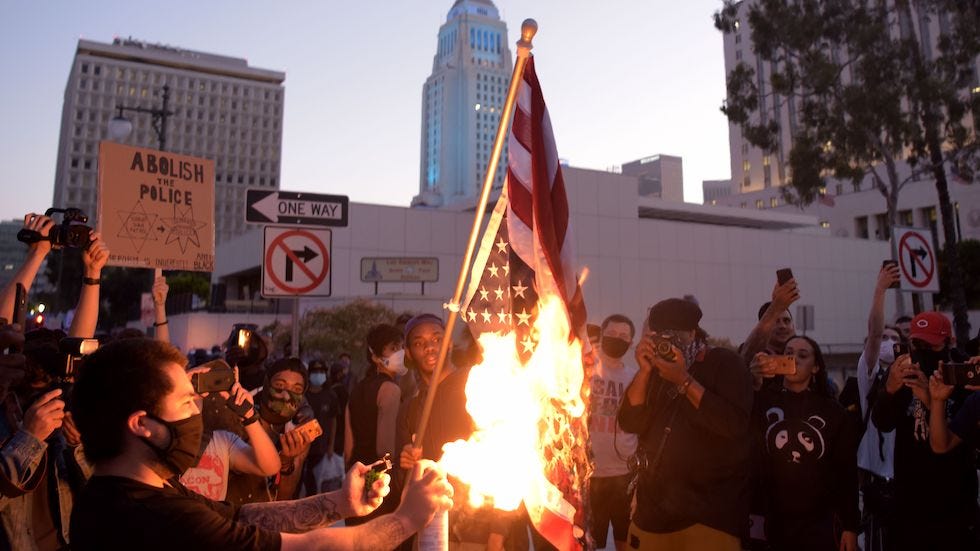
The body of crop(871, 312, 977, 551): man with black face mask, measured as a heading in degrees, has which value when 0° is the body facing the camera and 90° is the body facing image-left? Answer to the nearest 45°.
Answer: approximately 45°

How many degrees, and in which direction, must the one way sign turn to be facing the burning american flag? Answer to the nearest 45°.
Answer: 0° — it already faces it

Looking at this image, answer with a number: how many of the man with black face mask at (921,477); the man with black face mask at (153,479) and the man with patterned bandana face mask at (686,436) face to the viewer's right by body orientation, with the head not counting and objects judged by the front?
1

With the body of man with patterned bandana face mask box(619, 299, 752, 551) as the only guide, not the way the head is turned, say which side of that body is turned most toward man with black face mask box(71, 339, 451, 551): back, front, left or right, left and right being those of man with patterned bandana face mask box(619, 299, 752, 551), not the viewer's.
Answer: front

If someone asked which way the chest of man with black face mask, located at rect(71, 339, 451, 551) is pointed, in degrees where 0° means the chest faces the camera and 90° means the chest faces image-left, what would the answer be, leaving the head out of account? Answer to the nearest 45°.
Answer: approximately 270°

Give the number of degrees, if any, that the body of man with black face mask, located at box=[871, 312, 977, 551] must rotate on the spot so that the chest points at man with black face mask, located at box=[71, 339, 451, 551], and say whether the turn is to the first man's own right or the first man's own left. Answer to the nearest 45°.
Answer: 0° — they already face them

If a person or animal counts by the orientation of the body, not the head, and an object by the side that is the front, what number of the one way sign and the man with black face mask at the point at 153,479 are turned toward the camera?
1

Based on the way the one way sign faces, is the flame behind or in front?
in front
